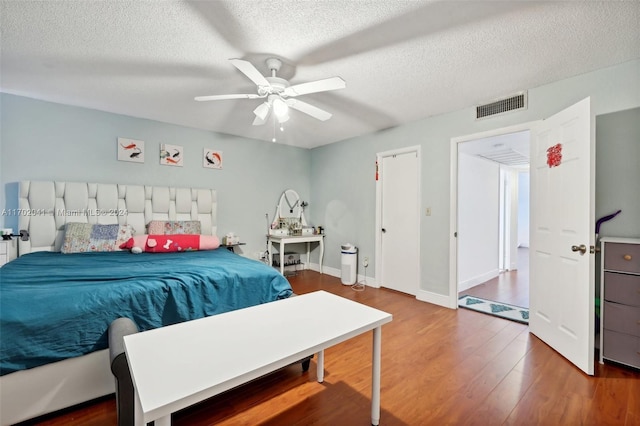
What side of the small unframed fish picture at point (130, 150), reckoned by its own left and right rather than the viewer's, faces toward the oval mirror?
left

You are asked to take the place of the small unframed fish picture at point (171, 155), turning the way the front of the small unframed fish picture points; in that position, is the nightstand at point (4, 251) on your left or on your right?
on your right

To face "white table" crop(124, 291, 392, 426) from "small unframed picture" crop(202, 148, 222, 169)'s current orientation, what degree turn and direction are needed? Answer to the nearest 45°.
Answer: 0° — it already faces it

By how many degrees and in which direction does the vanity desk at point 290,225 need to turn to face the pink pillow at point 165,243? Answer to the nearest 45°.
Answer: approximately 90° to its right

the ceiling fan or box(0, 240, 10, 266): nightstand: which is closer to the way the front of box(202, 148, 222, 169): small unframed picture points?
the ceiling fan

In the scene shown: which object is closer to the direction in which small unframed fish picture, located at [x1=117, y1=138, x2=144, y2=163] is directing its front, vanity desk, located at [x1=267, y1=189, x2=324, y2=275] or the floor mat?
the floor mat

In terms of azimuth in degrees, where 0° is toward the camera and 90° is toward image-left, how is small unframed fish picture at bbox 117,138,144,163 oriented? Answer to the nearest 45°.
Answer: approximately 0°
